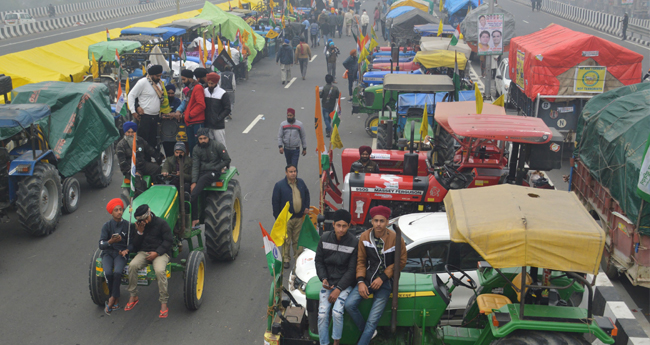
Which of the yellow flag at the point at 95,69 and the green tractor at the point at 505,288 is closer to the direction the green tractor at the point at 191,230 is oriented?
the green tractor

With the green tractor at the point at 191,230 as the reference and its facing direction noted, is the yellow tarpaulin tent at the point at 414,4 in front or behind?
behind

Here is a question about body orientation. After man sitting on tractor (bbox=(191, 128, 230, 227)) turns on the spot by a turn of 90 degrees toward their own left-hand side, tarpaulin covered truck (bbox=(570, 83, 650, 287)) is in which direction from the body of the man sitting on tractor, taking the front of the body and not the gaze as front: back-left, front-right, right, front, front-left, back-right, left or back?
front-left

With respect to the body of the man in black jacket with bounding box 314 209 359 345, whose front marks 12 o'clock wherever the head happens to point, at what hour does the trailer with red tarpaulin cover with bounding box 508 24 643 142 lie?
The trailer with red tarpaulin cover is roughly at 7 o'clock from the man in black jacket.

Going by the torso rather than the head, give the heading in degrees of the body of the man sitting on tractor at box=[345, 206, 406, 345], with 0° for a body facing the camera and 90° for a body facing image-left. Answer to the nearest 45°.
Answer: approximately 0°

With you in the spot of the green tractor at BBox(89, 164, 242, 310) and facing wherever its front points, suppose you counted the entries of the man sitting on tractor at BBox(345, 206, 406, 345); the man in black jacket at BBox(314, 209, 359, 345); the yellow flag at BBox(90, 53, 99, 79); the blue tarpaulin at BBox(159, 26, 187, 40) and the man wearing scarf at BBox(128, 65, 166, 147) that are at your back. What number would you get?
3

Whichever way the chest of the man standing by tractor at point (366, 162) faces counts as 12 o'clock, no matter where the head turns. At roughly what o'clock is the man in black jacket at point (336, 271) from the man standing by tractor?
The man in black jacket is roughly at 12 o'clock from the man standing by tractor.

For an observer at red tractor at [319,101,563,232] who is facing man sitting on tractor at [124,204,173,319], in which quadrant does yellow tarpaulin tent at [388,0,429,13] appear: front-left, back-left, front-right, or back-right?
back-right
